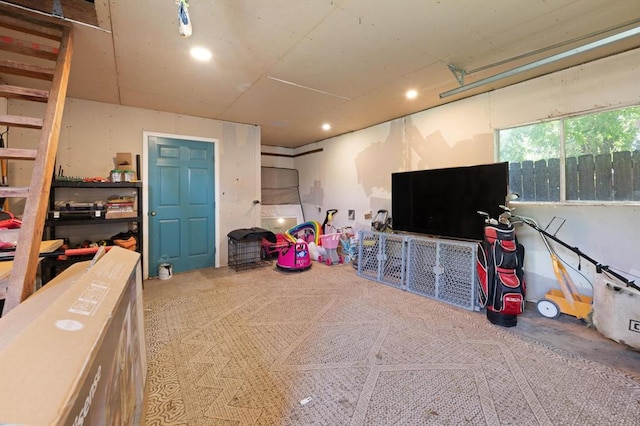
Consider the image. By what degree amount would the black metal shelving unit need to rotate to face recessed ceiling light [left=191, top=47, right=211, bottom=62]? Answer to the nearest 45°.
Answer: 0° — it already faces it

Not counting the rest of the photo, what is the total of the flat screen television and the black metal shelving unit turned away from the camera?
0

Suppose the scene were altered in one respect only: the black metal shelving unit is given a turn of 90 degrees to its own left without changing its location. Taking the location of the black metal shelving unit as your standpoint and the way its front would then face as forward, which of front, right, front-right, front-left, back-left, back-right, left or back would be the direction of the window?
right

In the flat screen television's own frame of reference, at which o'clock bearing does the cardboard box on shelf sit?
The cardboard box on shelf is roughly at 1 o'clock from the flat screen television.

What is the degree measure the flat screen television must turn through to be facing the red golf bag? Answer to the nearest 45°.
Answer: approximately 90° to its left

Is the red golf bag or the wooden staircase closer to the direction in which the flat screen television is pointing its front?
the wooden staircase

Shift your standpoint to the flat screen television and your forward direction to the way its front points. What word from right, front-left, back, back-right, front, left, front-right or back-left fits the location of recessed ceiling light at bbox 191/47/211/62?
front

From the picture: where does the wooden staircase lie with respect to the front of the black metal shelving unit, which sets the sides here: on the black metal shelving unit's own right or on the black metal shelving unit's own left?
on the black metal shelving unit's own right

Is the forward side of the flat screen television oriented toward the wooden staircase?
yes

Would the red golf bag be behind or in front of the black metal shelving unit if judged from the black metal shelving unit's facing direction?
in front

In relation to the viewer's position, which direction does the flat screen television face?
facing the viewer and to the left of the viewer

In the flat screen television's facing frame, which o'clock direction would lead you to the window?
The window is roughly at 8 o'clock from the flat screen television.

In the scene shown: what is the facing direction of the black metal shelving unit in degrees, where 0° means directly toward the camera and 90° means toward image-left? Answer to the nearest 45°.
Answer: approximately 315°

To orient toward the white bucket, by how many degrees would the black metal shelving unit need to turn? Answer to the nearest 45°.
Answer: approximately 45° to its left

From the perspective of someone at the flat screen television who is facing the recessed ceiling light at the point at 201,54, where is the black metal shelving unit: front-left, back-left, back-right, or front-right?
front-right
